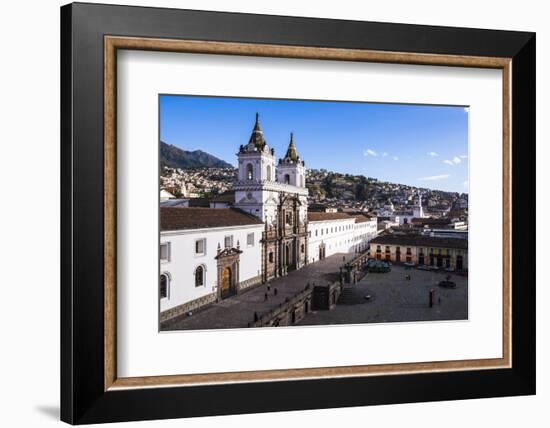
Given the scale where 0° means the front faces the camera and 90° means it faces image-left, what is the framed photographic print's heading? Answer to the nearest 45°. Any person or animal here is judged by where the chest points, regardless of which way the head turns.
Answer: approximately 315°
